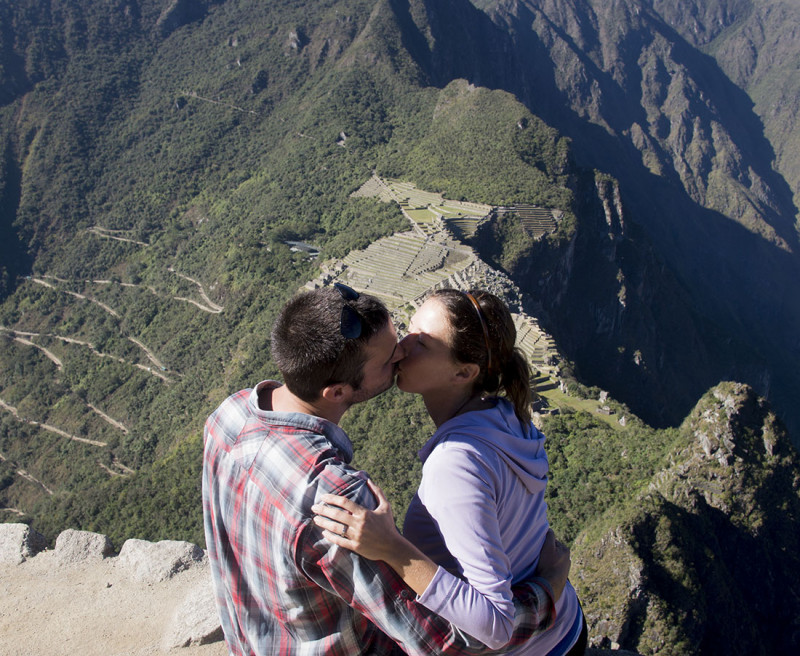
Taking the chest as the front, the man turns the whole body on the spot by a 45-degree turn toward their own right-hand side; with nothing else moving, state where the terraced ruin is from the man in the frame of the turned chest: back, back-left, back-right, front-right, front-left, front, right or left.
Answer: left

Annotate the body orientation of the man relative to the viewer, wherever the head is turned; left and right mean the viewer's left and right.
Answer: facing away from the viewer and to the right of the viewer

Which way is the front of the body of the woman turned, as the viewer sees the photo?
to the viewer's left

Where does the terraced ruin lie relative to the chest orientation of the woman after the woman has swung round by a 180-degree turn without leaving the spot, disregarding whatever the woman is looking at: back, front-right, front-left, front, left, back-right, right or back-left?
left

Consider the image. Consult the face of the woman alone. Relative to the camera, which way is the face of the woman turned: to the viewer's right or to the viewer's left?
to the viewer's left
